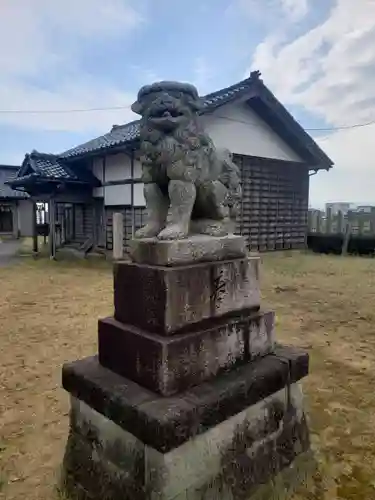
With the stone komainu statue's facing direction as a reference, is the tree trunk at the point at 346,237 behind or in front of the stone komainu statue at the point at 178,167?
behind

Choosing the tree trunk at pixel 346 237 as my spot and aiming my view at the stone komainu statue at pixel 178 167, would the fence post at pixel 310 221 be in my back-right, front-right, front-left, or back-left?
back-right

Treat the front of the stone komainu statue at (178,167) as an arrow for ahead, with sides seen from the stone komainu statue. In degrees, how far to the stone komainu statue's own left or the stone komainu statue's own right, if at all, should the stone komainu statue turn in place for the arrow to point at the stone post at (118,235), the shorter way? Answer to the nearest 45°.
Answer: approximately 135° to the stone komainu statue's own right

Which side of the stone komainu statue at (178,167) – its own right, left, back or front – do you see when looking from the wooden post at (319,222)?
back

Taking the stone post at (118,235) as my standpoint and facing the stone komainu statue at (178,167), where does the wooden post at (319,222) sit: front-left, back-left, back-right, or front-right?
back-left

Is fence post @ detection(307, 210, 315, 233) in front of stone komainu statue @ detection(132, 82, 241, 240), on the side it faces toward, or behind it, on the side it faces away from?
behind

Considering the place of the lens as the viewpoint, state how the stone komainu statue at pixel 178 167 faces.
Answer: facing the viewer and to the left of the viewer

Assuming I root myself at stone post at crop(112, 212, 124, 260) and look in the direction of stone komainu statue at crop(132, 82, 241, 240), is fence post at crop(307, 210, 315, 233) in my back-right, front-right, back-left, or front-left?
back-left

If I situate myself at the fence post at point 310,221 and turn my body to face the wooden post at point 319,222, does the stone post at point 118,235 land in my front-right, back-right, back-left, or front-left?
back-right
